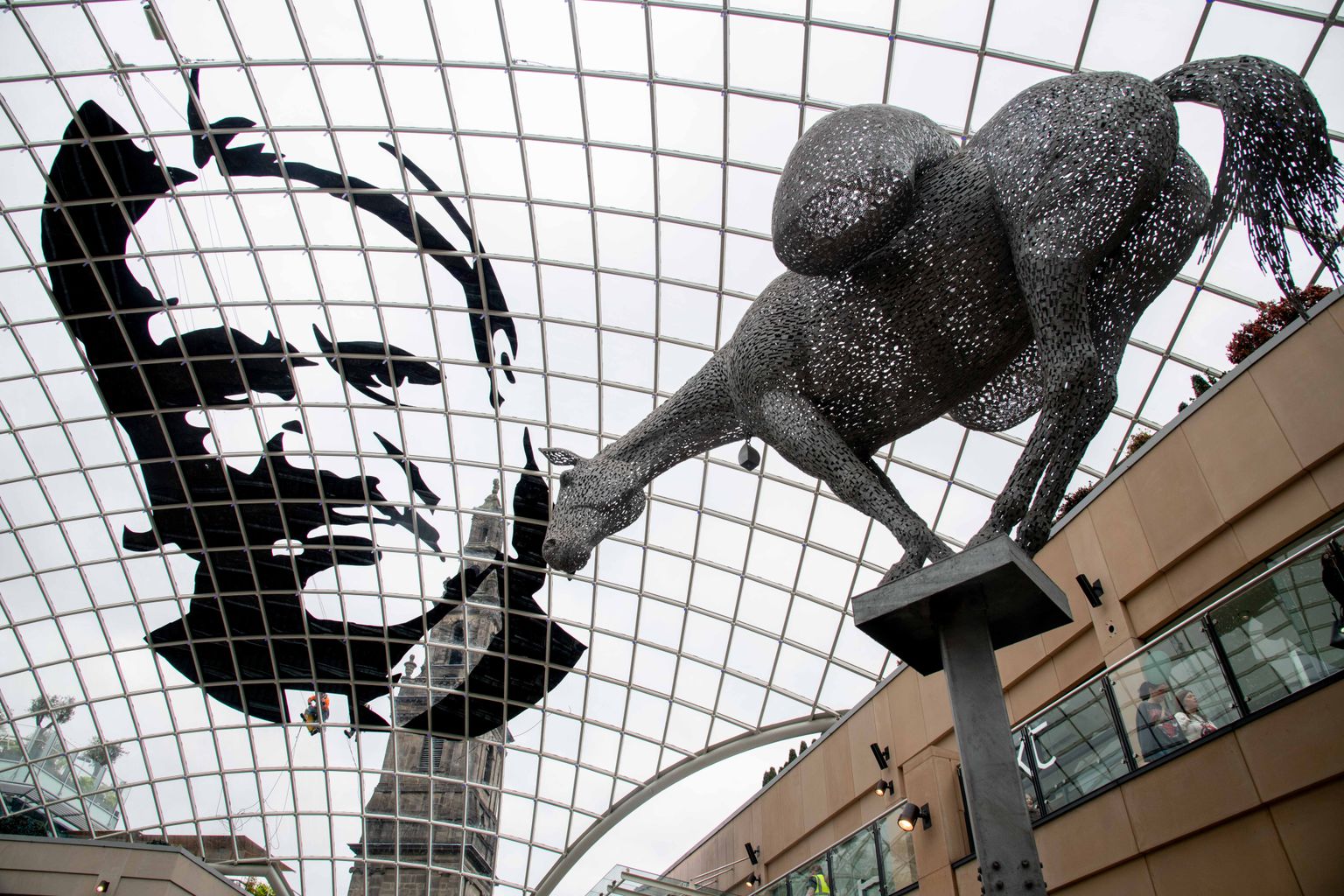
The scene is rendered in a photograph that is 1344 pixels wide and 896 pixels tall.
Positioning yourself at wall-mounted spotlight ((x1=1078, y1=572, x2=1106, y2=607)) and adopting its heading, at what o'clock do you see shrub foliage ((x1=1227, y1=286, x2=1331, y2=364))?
The shrub foliage is roughly at 9 o'clock from the wall-mounted spotlight.

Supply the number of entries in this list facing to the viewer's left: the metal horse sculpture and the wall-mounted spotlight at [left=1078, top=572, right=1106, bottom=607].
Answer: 2

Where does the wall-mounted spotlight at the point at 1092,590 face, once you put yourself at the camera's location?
facing to the left of the viewer

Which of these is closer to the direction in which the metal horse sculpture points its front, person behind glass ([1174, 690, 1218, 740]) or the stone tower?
the stone tower

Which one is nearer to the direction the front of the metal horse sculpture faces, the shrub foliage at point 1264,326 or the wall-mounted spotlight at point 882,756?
the wall-mounted spotlight

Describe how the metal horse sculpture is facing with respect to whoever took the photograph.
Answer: facing to the left of the viewer

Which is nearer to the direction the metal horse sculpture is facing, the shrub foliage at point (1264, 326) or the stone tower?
the stone tower
